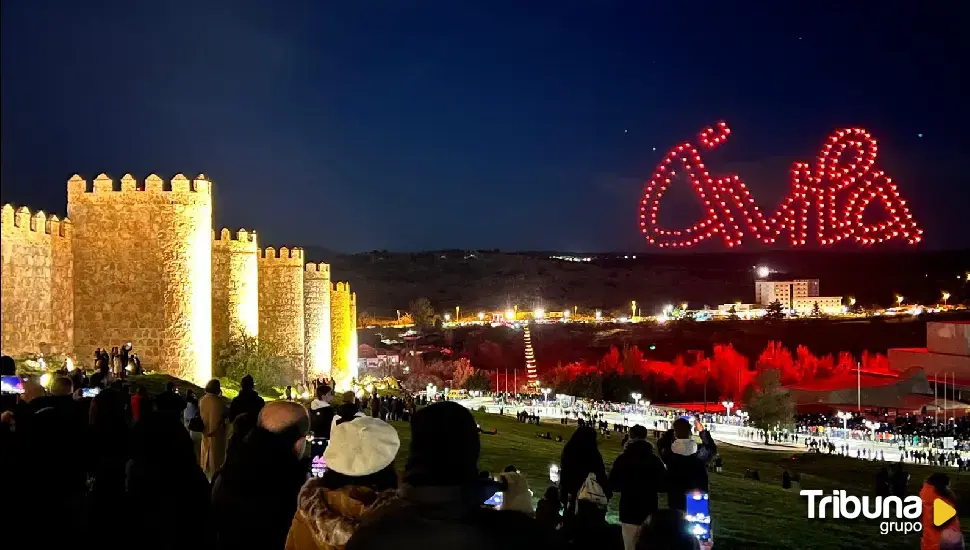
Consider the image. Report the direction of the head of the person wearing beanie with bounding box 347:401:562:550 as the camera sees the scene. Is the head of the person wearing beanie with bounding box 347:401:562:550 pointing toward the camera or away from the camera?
away from the camera

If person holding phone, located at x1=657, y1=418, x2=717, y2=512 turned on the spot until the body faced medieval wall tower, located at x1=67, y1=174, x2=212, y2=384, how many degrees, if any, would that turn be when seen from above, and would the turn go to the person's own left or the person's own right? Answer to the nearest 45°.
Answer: approximately 45° to the person's own left

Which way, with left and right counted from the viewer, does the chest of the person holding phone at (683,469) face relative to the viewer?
facing away from the viewer

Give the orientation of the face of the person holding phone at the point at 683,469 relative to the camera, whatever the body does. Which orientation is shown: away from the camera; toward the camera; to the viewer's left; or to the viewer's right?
away from the camera

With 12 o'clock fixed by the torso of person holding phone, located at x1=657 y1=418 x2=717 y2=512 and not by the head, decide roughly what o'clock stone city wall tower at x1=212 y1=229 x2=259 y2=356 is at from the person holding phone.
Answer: The stone city wall tower is roughly at 11 o'clock from the person holding phone.

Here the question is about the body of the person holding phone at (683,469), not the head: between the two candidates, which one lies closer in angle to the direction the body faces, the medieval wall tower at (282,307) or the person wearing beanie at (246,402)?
the medieval wall tower

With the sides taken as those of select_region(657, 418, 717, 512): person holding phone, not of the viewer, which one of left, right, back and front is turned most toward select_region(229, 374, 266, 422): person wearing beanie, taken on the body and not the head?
left
